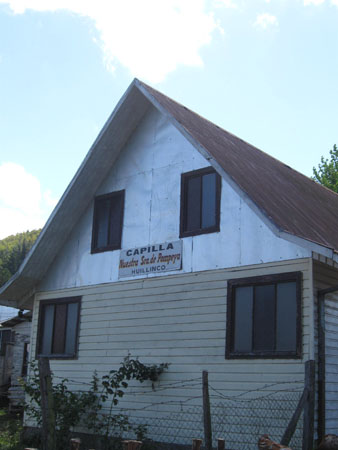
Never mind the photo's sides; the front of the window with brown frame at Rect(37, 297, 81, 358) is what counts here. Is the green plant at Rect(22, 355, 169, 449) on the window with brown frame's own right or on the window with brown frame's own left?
on the window with brown frame's own left

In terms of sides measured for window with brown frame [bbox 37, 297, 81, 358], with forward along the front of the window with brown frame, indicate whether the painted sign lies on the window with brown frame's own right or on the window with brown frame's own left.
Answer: on the window with brown frame's own left

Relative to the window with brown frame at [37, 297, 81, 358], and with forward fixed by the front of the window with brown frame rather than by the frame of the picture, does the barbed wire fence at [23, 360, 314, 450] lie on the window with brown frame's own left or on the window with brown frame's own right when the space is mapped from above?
on the window with brown frame's own left

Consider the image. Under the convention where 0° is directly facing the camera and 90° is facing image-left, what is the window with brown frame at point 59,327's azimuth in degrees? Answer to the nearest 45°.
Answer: approximately 45°

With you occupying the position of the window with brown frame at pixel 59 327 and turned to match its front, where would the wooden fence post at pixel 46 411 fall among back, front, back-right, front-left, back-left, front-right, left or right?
front-left

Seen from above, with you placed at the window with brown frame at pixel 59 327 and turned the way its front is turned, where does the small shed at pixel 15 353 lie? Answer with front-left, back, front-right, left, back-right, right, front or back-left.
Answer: back-right

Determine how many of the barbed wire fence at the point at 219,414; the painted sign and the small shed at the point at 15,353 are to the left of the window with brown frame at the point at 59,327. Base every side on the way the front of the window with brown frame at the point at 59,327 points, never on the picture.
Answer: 2

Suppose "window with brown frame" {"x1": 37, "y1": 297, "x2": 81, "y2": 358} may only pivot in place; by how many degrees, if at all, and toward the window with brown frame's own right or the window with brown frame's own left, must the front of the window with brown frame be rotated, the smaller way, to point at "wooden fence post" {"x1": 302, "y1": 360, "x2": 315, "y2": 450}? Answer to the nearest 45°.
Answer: approximately 90° to the window with brown frame's own left
